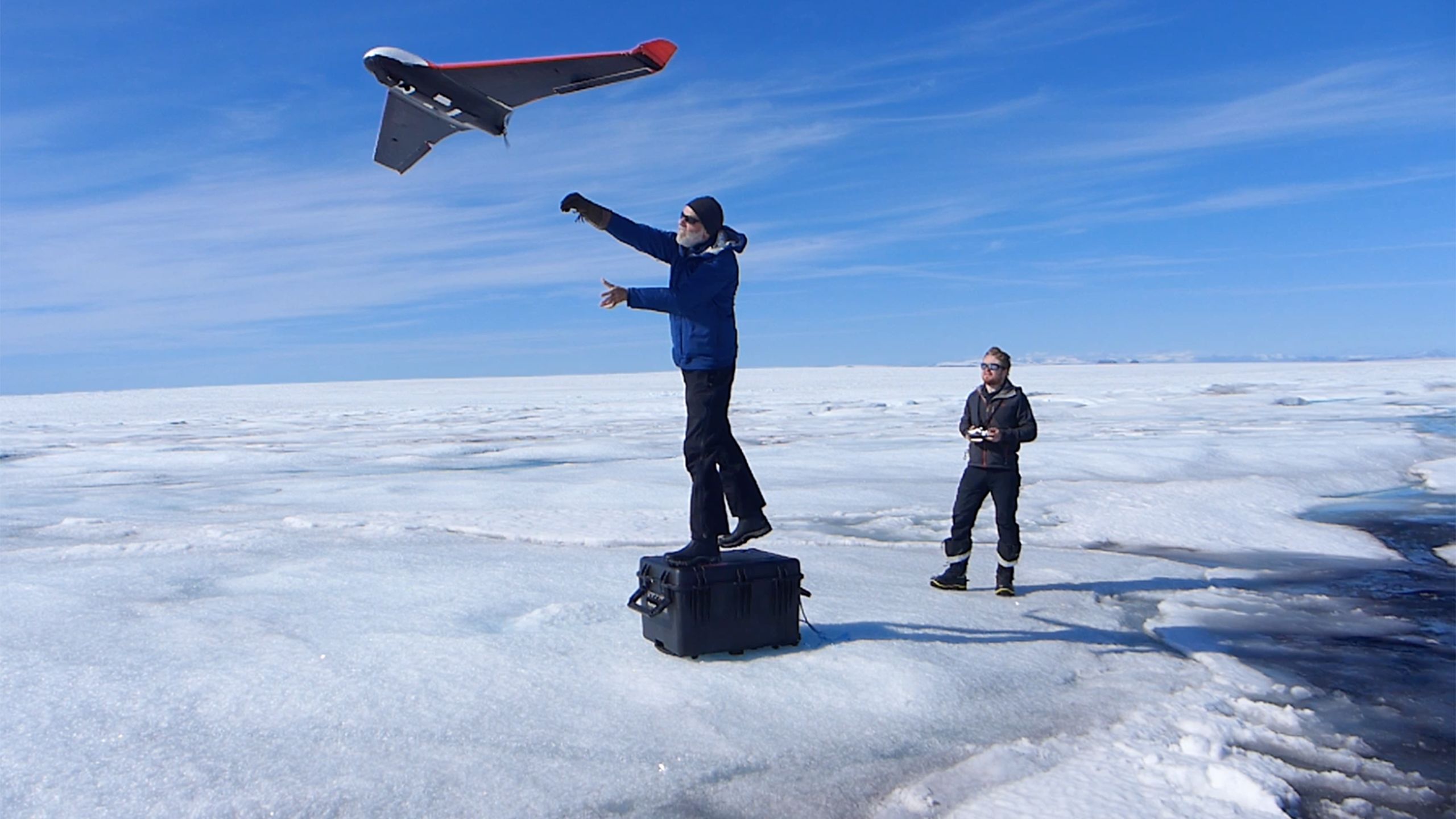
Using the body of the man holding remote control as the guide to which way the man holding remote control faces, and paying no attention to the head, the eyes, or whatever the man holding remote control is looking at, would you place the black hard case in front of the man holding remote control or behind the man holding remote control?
in front

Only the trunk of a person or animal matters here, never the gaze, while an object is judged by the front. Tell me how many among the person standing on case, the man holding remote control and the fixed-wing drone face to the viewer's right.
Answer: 0

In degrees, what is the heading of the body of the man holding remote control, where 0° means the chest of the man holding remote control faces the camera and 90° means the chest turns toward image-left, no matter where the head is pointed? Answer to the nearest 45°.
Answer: approximately 45°

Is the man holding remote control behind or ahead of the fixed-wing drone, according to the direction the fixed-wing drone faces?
behind

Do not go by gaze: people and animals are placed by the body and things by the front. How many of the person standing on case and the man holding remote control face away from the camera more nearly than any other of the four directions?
0

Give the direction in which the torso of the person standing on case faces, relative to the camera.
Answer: to the viewer's left

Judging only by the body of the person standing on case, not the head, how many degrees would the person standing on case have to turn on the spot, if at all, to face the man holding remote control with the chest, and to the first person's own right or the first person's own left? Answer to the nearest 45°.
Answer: approximately 135° to the first person's own right
